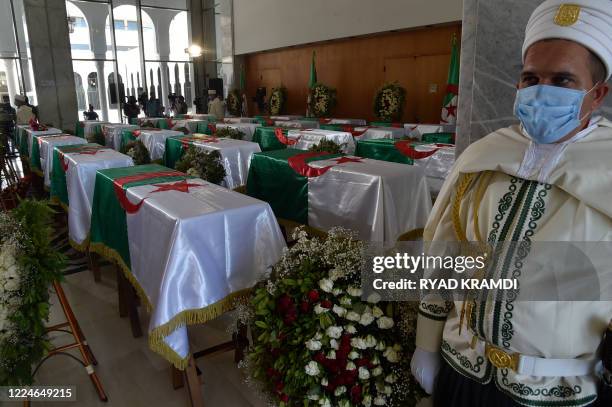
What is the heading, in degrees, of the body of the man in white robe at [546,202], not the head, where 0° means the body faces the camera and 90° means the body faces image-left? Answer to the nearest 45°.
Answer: approximately 45°

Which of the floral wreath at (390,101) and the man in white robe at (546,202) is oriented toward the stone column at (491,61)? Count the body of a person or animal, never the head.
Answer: the floral wreath

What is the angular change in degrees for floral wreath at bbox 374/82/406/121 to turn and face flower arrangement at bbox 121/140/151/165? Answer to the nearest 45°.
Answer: approximately 45° to its right

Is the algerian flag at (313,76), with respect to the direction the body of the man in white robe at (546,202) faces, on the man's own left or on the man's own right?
on the man's own right

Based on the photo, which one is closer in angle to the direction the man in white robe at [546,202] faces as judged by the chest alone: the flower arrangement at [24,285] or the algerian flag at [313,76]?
the flower arrangement

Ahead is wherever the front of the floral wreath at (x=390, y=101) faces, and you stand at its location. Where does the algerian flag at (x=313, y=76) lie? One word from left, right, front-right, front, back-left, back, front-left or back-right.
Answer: back-right

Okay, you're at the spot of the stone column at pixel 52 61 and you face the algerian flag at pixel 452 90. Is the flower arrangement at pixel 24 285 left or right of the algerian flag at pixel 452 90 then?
right

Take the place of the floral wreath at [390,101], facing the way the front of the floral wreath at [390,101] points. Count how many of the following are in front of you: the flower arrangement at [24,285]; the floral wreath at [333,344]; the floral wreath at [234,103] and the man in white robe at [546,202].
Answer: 3

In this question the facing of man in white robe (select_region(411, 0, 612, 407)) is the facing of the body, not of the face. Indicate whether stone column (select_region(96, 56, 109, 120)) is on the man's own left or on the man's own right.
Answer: on the man's own right
